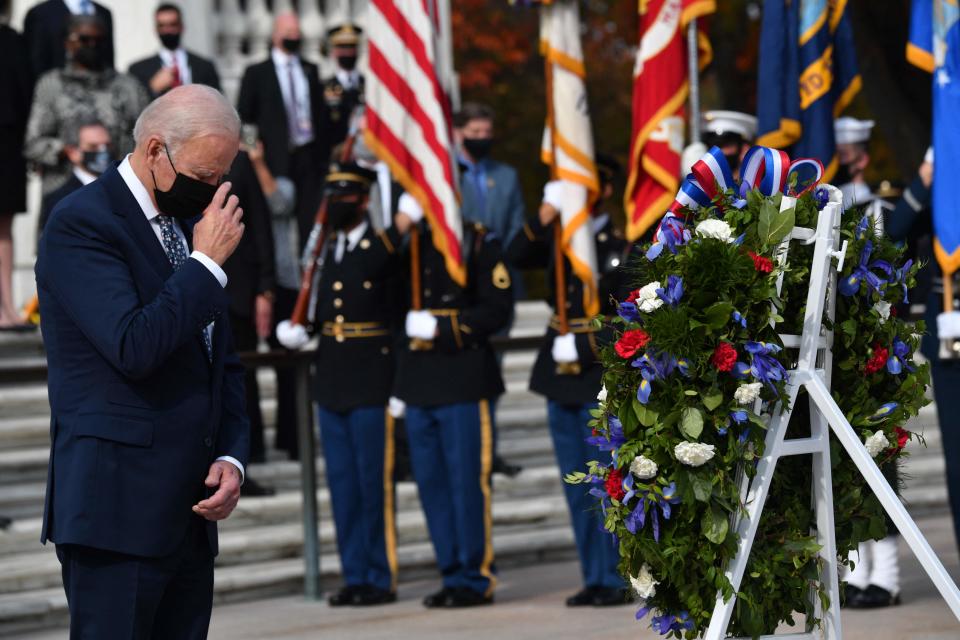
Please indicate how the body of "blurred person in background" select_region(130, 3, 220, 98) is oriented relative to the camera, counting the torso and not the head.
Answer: toward the camera

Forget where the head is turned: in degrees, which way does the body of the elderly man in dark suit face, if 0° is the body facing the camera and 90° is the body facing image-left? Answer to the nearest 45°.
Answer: approximately 315°

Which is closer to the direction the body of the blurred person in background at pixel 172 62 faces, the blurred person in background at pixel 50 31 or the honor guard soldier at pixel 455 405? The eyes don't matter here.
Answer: the honor guard soldier

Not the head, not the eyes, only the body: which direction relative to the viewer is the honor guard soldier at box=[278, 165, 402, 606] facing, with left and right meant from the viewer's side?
facing the viewer and to the left of the viewer

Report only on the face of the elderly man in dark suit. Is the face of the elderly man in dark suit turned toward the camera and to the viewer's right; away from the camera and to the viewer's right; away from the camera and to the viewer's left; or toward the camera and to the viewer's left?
toward the camera and to the viewer's right

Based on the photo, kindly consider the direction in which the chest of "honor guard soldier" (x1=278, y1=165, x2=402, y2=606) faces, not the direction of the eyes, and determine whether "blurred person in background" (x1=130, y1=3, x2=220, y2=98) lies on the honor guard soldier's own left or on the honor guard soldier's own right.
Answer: on the honor guard soldier's own right

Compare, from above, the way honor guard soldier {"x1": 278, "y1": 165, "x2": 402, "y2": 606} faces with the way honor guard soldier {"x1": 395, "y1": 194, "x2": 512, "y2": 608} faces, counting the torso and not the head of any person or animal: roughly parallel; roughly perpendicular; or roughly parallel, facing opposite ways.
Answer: roughly parallel

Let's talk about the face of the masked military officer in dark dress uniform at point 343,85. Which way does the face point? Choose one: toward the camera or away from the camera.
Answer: toward the camera

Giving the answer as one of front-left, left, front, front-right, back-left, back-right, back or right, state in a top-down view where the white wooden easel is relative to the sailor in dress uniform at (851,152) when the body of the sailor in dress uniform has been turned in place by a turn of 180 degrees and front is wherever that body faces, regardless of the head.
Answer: back-right

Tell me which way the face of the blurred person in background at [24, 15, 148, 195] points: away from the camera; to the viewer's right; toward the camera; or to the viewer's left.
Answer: toward the camera

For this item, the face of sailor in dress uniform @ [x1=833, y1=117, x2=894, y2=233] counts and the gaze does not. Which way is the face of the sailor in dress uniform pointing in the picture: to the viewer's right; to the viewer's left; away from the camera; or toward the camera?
toward the camera

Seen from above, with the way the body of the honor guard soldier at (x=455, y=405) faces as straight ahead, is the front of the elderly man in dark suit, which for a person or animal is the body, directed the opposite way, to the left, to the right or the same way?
to the left

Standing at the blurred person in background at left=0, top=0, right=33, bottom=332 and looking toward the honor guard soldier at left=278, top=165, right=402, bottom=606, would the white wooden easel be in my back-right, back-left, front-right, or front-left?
front-right

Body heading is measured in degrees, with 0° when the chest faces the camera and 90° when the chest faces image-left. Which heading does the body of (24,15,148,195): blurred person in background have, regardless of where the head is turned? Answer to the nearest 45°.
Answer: approximately 0°

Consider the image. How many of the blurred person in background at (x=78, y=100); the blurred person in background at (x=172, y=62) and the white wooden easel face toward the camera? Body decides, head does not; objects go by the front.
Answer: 2
